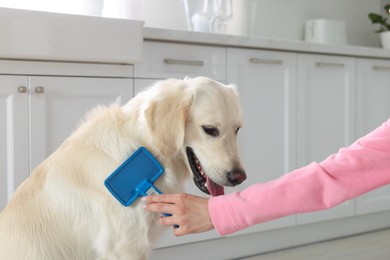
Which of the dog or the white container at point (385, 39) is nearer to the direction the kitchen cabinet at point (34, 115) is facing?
the dog

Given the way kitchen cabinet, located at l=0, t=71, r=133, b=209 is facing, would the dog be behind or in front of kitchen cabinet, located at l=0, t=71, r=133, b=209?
in front

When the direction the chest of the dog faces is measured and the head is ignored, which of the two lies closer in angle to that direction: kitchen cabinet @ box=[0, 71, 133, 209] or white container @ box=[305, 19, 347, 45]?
the white container

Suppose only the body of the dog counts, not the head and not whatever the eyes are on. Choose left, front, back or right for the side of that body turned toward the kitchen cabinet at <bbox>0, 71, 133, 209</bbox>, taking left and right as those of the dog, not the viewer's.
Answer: left

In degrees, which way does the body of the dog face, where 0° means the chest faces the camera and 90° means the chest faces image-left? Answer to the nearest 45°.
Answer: approximately 270°

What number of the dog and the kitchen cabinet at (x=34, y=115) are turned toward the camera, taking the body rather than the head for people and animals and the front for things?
1

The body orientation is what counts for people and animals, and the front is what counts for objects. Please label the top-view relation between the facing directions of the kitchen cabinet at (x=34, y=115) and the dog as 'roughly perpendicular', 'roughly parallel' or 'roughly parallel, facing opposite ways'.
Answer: roughly perpendicular

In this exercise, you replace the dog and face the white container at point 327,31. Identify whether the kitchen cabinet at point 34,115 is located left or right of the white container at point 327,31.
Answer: left

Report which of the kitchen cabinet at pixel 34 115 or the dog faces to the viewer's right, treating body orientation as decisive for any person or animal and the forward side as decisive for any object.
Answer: the dog

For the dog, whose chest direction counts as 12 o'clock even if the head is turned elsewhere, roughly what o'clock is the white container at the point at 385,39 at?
The white container is roughly at 10 o'clock from the dog.

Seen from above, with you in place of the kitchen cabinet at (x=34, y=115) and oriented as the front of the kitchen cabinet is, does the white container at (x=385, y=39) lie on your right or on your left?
on your left

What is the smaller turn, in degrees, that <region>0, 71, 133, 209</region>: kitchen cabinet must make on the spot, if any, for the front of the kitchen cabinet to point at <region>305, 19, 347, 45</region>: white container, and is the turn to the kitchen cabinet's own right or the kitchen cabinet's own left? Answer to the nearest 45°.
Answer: approximately 135° to the kitchen cabinet's own left

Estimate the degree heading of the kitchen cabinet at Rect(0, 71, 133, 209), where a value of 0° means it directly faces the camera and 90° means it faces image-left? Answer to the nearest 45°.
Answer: approximately 0°
